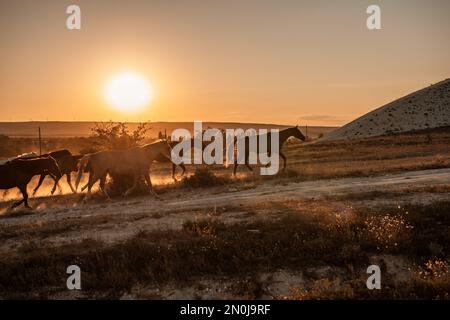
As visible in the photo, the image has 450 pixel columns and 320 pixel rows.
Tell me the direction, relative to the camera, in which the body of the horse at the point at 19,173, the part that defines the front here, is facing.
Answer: to the viewer's right

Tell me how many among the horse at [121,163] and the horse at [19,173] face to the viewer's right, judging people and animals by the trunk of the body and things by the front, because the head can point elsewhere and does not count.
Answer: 2

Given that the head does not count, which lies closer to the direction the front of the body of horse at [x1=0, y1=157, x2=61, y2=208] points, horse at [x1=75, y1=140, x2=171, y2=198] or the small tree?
the horse

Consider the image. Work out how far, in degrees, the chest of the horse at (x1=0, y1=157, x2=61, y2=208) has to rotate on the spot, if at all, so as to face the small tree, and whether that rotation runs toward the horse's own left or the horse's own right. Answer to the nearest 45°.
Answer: approximately 45° to the horse's own left

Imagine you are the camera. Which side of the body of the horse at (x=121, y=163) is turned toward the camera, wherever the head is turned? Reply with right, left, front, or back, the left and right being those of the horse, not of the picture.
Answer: right

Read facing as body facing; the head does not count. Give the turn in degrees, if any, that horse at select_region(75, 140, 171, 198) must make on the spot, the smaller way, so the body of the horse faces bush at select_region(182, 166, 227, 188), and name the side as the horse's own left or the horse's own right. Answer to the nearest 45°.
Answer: approximately 45° to the horse's own left

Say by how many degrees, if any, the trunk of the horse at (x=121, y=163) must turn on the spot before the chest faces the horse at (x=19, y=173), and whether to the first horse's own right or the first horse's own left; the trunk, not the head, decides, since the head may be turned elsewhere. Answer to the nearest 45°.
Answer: approximately 180°
